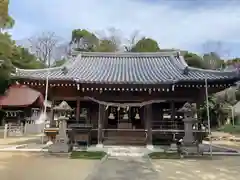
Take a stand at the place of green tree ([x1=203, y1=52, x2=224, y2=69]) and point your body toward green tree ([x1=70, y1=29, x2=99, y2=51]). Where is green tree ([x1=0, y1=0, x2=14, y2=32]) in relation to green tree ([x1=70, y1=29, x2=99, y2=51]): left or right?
left

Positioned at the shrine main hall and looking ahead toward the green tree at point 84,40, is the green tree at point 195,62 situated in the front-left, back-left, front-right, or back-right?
front-right

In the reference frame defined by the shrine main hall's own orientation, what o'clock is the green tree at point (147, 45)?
The green tree is roughly at 6 o'clock from the shrine main hall.

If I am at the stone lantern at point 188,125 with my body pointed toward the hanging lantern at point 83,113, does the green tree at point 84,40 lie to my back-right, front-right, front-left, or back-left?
front-right

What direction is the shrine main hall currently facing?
toward the camera

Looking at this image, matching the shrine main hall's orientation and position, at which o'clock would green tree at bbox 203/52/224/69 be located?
The green tree is roughly at 7 o'clock from the shrine main hall.

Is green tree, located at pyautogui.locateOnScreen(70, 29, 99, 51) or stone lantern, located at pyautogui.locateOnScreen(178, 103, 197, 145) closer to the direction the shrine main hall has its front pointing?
the stone lantern

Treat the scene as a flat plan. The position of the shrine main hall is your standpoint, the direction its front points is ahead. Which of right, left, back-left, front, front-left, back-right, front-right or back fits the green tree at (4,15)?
back-right

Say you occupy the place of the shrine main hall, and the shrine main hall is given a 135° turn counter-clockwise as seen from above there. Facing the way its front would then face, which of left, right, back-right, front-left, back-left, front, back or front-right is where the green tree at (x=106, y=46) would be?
front-left

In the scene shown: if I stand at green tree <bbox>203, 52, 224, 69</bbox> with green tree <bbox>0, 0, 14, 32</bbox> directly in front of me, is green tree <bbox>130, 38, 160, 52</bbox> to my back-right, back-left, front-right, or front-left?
front-right

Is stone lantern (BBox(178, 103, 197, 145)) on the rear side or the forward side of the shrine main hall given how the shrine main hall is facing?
on the forward side

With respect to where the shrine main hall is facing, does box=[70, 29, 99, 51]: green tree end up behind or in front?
behind

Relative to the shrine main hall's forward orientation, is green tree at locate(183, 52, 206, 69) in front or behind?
behind

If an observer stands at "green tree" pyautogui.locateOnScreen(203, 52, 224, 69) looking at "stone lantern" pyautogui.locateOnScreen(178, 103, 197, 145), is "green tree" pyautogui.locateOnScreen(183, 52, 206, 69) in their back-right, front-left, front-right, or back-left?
front-right
